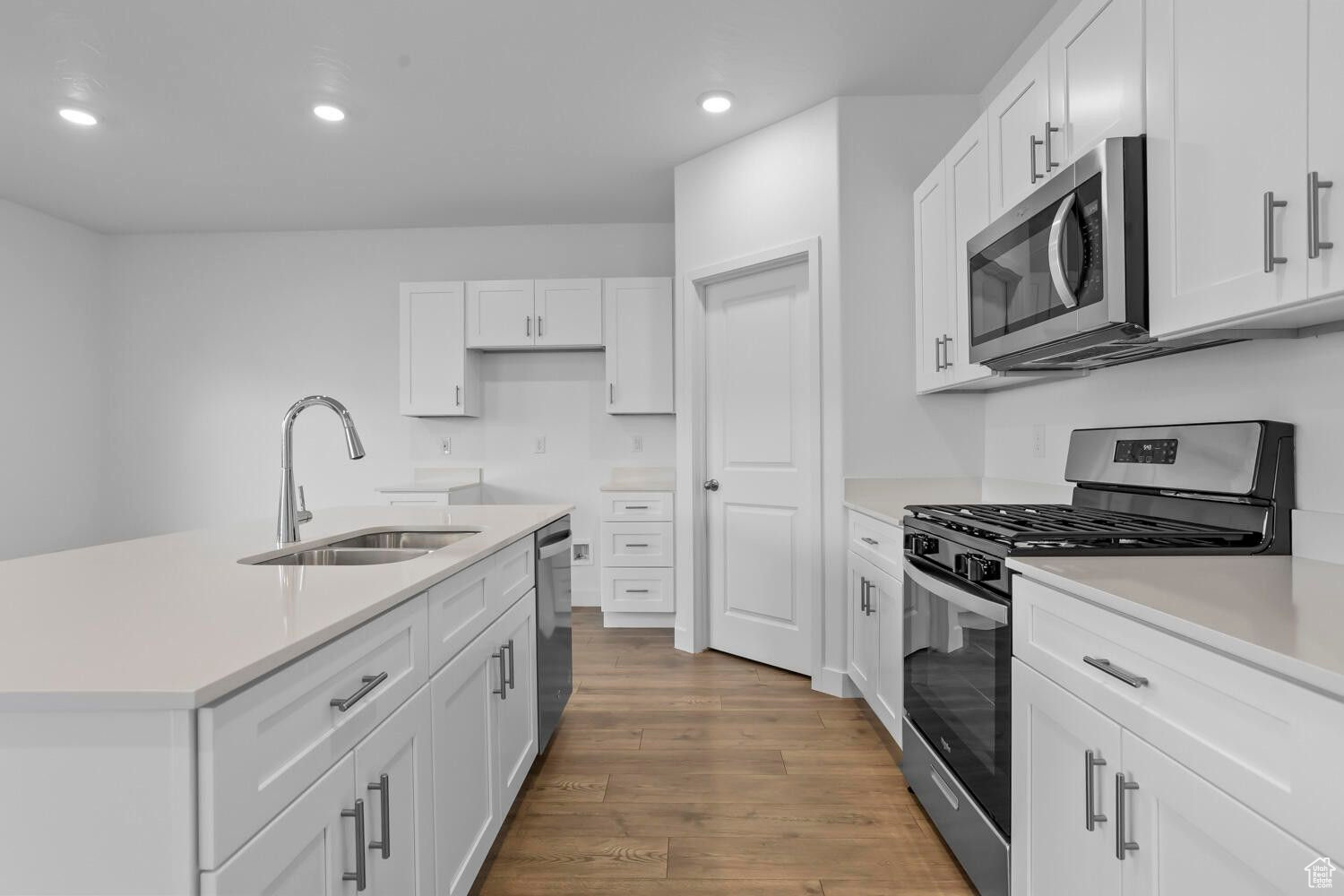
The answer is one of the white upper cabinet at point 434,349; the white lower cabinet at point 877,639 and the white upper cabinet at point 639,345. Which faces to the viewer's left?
the white lower cabinet

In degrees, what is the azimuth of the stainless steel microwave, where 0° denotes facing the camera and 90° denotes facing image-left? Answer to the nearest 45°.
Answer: approximately 45°

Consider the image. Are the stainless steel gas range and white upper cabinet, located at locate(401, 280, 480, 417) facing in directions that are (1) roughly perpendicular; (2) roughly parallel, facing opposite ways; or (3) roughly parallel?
roughly perpendicular

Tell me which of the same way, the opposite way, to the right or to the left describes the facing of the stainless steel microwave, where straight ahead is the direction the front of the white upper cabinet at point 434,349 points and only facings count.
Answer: to the right

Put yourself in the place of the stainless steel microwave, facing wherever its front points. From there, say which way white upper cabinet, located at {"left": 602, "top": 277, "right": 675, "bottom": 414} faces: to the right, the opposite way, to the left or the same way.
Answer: to the left

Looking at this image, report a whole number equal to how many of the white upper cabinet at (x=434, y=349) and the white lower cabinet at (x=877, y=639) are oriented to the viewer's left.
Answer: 1

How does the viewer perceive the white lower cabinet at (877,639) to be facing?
facing to the left of the viewer

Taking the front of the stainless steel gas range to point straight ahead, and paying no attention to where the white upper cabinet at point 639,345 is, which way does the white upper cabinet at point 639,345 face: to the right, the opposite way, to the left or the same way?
to the left
